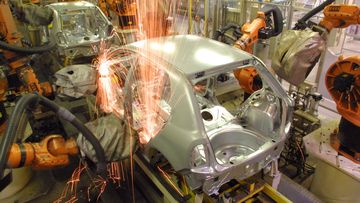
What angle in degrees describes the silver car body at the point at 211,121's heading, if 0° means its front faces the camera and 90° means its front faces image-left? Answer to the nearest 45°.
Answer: approximately 135°

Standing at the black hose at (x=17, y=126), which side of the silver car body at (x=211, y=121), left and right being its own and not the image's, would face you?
left

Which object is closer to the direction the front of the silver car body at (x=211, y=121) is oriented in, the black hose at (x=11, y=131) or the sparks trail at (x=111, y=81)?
the sparks trail

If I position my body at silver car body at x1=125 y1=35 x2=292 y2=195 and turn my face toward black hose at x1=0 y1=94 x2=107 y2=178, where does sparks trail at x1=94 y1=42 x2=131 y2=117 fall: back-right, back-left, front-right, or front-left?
front-right

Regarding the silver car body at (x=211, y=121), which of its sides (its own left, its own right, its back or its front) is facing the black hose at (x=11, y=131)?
left

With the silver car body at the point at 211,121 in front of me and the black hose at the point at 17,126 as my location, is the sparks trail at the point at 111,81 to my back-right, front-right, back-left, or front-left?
front-left

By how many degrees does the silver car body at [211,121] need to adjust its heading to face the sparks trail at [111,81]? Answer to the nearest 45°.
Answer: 0° — it already faces it

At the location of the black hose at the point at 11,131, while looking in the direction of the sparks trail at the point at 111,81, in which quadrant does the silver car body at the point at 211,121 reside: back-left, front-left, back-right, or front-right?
front-right
